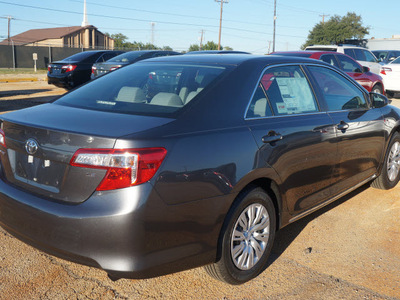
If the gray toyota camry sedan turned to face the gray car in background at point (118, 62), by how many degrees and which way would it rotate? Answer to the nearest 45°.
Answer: approximately 45° to its left

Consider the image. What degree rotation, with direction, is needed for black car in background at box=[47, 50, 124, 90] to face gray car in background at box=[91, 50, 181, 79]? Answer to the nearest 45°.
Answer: approximately 90° to its right

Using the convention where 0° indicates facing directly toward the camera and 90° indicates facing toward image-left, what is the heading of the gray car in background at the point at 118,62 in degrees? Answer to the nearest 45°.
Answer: approximately 225°

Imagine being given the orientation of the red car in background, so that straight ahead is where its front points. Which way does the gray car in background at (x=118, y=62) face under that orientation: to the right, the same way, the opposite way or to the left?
to the left

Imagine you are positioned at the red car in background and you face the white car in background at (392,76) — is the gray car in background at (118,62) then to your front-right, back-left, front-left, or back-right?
back-left

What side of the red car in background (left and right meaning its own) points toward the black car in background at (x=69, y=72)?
back

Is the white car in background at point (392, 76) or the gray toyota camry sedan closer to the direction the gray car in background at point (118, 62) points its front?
the white car in background

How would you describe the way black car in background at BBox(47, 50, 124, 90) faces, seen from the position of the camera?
facing away from the viewer and to the right of the viewer

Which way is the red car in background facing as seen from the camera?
to the viewer's right

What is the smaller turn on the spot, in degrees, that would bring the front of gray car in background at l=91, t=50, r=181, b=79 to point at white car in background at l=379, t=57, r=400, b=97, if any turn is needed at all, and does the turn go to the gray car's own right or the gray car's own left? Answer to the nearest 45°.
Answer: approximately 45° to the gray car's own right

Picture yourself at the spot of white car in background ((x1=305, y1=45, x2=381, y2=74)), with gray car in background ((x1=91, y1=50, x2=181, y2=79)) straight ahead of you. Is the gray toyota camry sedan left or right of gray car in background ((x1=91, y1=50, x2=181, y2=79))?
left
